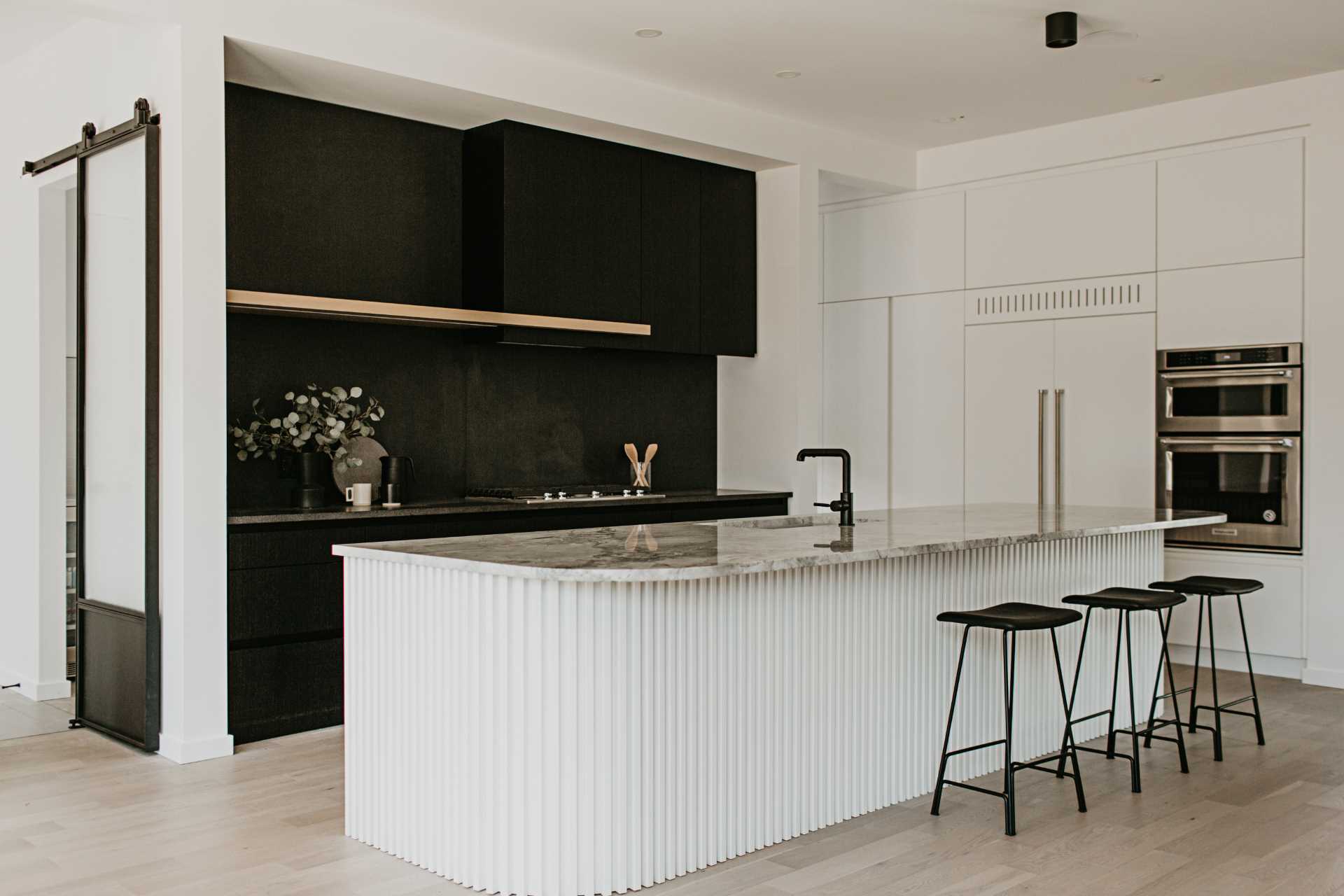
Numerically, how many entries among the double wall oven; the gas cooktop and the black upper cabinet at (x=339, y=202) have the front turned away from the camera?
0

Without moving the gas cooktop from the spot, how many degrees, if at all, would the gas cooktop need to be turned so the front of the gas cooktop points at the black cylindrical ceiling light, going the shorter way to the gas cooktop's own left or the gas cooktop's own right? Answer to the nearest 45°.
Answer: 0° — it already faces it

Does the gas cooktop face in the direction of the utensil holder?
no

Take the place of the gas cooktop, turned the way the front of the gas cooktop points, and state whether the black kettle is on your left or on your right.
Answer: on your right

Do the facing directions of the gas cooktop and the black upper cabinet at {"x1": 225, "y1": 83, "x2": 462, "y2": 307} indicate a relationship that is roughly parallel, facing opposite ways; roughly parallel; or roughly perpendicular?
roughly parallel

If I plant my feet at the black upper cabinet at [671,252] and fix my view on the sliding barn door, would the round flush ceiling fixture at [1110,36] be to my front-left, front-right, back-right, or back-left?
back-left

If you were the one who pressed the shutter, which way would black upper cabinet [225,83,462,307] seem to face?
facing the viewer and to the right of the viewer

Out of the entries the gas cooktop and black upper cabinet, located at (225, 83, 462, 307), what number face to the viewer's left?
0

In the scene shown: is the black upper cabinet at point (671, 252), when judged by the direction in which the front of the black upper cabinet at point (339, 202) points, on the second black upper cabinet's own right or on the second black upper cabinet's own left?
on the second black upper cabinet's own left

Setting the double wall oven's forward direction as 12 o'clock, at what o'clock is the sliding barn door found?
The sliding barn door is roughly at 12 o'clock from the double wall oven.

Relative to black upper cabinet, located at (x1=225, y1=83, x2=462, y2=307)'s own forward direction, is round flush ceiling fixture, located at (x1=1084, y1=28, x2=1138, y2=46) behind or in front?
in front

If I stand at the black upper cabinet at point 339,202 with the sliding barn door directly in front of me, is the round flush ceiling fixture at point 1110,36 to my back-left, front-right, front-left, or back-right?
back-left

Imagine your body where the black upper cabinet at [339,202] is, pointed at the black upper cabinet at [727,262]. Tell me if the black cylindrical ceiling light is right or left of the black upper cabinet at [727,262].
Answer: right

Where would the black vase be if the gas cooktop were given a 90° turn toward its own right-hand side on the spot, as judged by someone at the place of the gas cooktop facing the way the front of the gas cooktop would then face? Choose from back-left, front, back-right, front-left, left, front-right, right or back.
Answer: front
